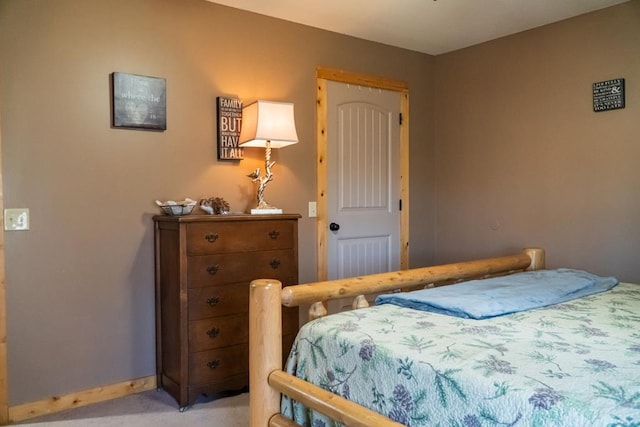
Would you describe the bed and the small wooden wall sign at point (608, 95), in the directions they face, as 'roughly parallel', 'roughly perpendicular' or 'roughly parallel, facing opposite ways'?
roughly perpendicular

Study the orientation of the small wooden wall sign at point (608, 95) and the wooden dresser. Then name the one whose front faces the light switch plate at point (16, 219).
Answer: the small wooden wall sign

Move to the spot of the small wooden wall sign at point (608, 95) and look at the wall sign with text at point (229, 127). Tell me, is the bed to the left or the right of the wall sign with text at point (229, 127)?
left

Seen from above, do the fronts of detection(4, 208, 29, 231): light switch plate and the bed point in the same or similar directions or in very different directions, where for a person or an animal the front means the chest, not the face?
very different directions

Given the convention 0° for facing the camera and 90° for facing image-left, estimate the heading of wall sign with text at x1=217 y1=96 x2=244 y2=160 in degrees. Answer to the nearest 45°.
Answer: approximately 315°

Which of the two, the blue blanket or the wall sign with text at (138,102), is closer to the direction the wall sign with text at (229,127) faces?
the blue blanket

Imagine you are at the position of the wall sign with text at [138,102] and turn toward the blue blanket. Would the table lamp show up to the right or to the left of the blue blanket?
left

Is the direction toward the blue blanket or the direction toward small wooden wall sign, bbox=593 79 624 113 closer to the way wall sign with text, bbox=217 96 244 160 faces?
the blue blanket

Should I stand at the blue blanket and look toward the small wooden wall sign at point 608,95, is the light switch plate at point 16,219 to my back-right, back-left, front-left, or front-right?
back-left

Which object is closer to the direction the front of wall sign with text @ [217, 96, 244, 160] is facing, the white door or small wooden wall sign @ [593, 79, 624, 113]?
the small wooden wall sign

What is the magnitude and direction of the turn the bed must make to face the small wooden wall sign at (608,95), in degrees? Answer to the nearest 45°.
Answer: approximately 90° to its right

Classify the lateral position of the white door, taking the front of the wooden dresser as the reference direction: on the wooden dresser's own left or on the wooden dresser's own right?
on the wooden dresser's own left
